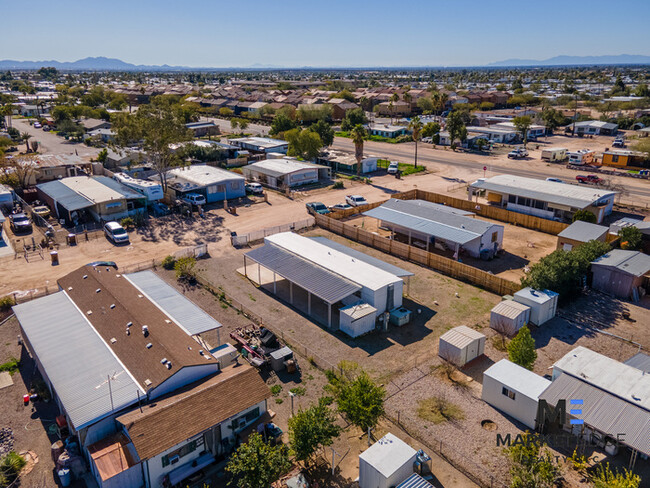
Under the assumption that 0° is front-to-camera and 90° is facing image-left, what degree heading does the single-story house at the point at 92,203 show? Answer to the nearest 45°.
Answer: approximately 315°

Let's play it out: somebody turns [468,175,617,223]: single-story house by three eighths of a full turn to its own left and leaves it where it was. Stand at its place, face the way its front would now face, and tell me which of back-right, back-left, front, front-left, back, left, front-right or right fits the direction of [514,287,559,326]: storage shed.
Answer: right

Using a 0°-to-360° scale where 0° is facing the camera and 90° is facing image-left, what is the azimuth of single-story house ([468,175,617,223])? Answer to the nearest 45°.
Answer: approximately 45°

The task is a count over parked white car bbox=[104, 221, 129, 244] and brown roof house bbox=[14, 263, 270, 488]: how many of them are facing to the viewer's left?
0

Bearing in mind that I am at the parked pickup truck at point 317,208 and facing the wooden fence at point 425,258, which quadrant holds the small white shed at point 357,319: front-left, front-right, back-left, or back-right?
front-right

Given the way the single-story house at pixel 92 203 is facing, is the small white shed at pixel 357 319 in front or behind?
in front

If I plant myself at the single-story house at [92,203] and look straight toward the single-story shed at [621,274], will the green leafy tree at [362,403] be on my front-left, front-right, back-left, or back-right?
front-right
